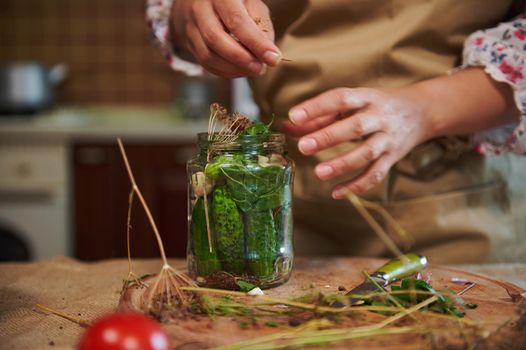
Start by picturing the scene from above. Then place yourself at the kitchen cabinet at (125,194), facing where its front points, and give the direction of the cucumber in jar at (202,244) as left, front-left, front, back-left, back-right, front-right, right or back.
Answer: front

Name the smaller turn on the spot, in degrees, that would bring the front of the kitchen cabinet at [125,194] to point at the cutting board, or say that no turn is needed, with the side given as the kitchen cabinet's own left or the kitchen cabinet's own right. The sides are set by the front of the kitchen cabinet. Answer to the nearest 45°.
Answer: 0° — it already faces it

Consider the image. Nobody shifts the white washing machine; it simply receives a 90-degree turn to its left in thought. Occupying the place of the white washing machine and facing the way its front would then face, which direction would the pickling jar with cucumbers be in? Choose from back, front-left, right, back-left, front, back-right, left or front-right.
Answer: right

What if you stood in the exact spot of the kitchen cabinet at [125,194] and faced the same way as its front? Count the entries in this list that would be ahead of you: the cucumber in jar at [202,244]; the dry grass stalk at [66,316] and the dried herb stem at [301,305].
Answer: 3

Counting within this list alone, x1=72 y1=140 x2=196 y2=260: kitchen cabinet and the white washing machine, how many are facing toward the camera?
2

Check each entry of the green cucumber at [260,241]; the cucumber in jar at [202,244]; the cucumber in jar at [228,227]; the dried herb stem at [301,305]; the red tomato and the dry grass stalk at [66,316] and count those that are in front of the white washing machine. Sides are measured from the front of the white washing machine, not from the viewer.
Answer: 6

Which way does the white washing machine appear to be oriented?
toward the camera

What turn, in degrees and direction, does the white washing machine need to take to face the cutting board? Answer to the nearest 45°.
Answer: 0° — it already faces it

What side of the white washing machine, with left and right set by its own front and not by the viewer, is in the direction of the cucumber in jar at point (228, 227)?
front

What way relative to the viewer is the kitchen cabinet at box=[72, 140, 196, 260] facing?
toward the camera

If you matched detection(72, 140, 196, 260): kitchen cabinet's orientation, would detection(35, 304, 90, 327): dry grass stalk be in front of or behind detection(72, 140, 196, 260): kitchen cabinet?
in front
